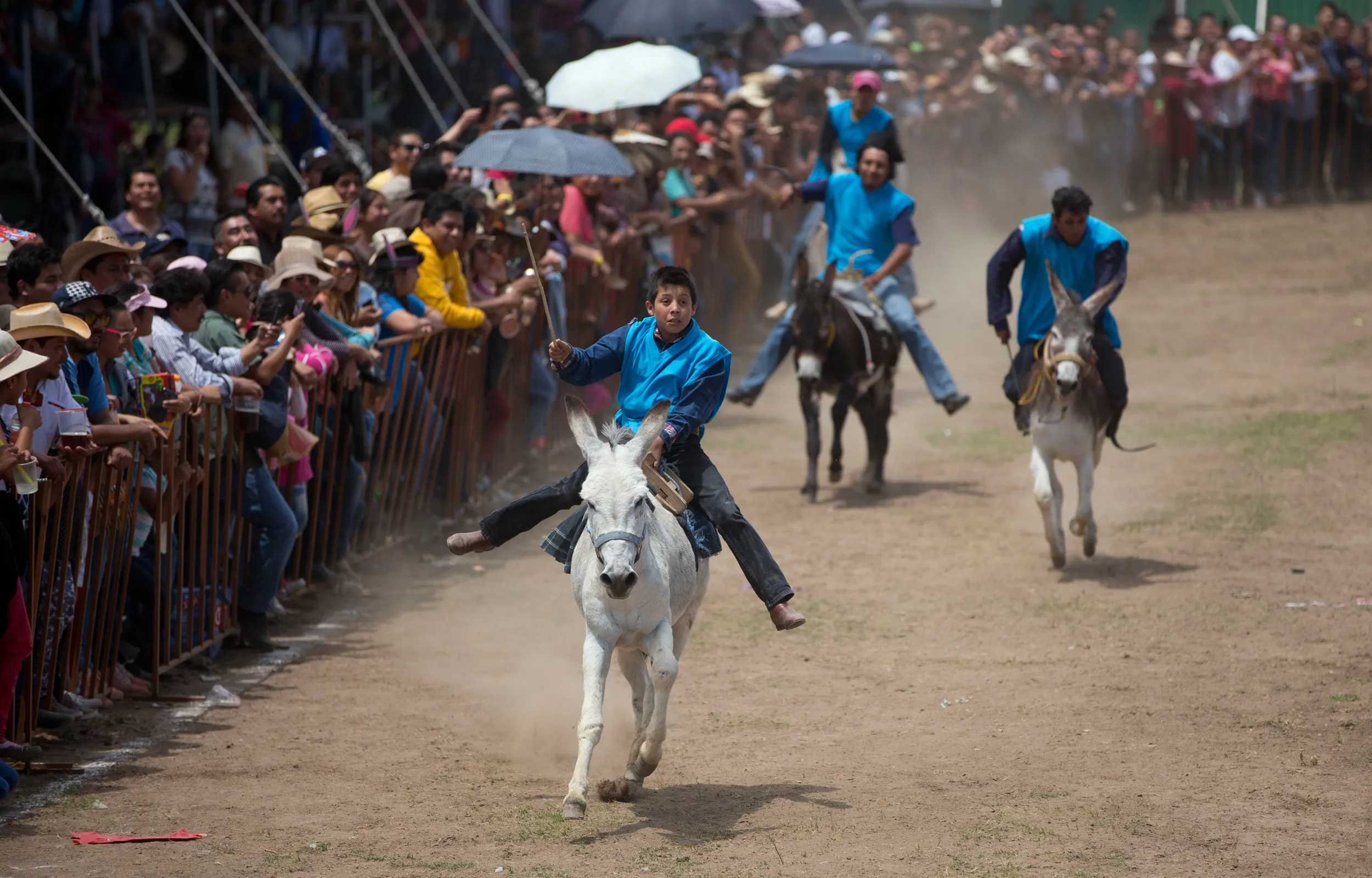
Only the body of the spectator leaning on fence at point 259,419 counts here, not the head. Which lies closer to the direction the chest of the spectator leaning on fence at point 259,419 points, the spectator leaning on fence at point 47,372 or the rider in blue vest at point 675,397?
the rider in blue vest

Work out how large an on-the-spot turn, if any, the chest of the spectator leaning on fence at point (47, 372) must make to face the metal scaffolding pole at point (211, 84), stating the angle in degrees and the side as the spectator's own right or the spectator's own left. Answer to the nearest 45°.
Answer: approximately 90° to the spectator's own left

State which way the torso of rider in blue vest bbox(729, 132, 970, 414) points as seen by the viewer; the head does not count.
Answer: toward the camera

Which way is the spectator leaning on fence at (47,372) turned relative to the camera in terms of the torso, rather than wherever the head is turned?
to the viewer's right

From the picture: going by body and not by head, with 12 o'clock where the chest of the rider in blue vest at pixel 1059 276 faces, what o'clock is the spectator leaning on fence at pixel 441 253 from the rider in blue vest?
The spectator leaning on fence is roughly at 3 o'clock from the rider in blue vest.

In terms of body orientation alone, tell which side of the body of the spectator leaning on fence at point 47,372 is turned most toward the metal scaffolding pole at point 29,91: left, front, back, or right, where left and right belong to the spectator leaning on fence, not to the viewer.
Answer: left

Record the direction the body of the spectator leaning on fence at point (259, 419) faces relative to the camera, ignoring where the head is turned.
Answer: to the viewer's right

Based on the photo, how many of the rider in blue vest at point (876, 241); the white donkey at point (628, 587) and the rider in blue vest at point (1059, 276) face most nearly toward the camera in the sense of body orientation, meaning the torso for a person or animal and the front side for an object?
3

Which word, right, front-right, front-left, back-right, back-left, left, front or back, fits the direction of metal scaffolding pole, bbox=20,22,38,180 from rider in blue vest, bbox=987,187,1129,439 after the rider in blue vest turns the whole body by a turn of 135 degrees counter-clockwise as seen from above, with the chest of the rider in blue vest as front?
back-left

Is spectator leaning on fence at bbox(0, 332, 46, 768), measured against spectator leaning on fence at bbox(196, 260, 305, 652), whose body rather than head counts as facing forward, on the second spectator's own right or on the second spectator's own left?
on the second spectator's own right

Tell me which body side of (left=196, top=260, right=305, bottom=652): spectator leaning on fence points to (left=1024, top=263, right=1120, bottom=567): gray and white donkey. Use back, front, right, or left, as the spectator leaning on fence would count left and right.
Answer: front

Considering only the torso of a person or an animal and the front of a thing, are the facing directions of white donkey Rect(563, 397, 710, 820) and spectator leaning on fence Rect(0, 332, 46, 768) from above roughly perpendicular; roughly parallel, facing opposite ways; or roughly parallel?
roughly perpendicular

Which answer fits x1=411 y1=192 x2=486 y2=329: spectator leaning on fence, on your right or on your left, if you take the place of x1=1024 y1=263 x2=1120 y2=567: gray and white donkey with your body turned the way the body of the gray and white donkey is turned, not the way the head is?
on your right

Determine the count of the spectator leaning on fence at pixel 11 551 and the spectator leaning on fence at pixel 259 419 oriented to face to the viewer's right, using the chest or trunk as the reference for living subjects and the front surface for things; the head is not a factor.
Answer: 2
